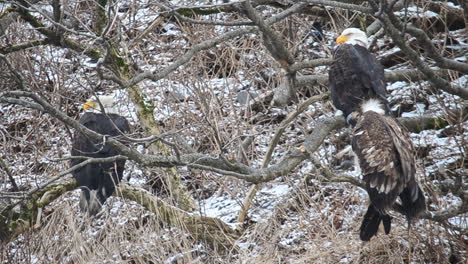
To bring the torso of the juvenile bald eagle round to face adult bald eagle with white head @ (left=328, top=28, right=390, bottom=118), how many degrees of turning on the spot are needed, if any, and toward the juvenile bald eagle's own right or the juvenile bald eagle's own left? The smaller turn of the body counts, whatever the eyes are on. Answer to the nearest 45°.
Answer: approximately 45° to the juvenile bald eagle's own right

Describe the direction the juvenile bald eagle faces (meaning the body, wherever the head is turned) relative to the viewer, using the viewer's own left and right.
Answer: facing away from the viewer and to the left of the viewer

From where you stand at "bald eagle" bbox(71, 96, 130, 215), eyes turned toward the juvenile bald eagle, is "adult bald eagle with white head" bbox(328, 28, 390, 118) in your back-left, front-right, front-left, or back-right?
front-left

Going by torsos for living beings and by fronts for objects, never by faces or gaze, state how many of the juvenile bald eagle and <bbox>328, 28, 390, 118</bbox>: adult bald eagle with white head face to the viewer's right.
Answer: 0

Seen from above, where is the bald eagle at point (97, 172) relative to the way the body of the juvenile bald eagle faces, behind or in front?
in front
